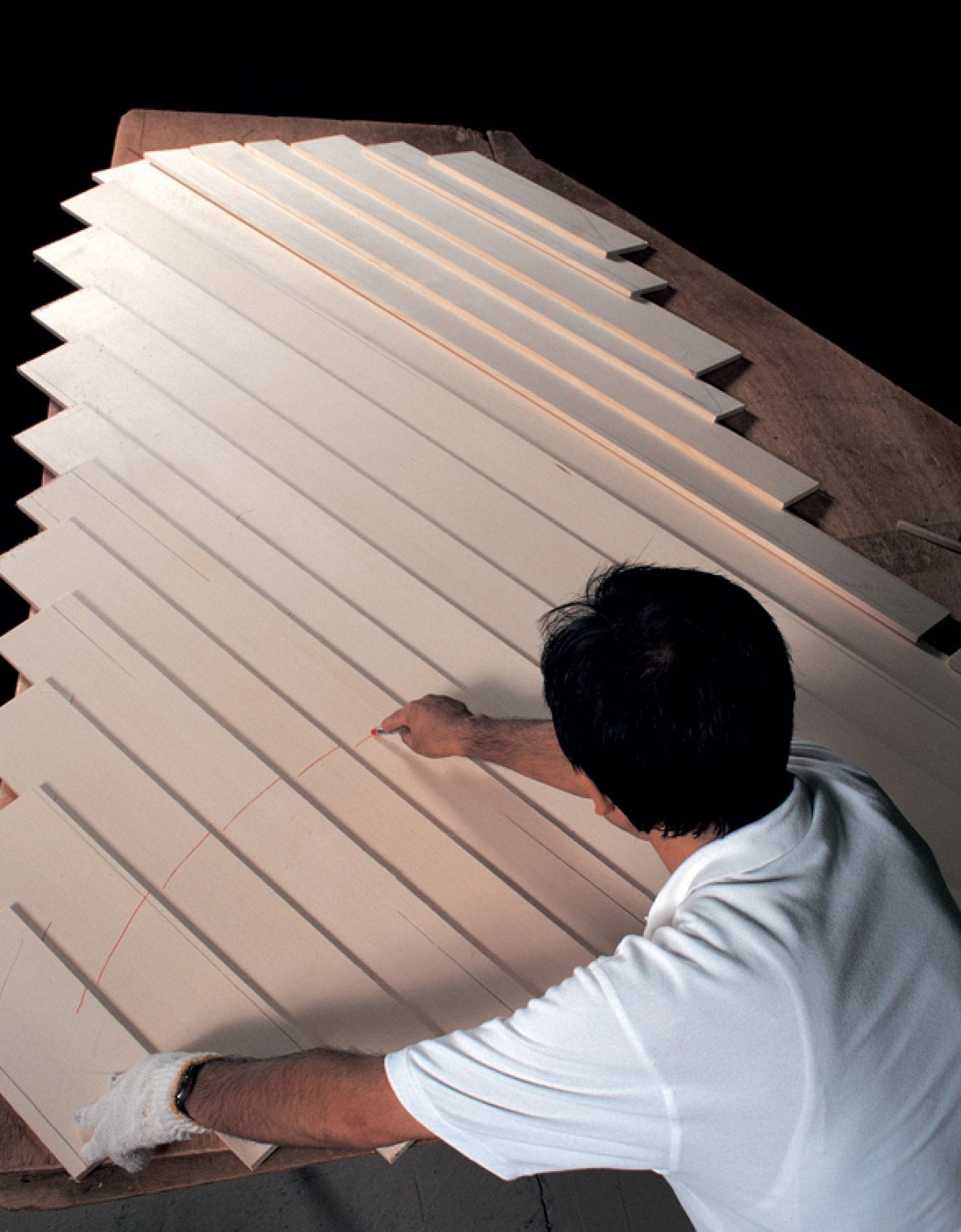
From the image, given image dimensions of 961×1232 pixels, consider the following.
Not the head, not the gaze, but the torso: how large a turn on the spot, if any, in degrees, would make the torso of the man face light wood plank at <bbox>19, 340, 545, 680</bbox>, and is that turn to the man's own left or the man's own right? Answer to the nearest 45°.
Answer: approximately 45° to the man's own right

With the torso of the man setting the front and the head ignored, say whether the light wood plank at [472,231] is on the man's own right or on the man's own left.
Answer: on the man's own right

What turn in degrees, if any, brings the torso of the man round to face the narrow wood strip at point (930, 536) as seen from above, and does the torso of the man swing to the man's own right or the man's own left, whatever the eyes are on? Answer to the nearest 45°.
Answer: approximately 90° to the man's own right

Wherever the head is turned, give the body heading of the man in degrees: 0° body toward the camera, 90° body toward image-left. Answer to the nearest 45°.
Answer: approximately 135°

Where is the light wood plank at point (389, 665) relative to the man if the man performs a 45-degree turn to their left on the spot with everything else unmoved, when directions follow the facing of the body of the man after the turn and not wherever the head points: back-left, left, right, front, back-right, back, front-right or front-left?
right

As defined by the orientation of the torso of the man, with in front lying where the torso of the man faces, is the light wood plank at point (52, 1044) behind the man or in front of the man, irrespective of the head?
in front

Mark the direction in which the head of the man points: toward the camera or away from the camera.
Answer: away from the camera

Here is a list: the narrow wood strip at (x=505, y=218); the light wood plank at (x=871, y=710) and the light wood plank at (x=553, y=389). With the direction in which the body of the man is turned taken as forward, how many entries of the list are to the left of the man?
0

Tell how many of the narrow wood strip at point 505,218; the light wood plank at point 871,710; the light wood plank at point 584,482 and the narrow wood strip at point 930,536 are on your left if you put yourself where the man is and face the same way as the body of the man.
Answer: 0

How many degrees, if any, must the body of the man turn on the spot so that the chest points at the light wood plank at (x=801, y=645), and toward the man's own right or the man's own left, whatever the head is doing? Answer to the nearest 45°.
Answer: approximately 90° to the man's own right

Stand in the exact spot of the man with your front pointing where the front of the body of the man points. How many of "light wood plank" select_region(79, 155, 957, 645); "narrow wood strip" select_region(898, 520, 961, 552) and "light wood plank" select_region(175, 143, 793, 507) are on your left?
0

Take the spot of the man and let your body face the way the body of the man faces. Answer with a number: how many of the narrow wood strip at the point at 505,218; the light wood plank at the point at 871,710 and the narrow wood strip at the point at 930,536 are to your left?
0

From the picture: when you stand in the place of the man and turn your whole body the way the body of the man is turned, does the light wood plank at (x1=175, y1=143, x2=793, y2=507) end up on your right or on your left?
on your right

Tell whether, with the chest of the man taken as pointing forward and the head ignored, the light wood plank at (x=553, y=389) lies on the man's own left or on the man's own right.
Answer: on the man's own right
